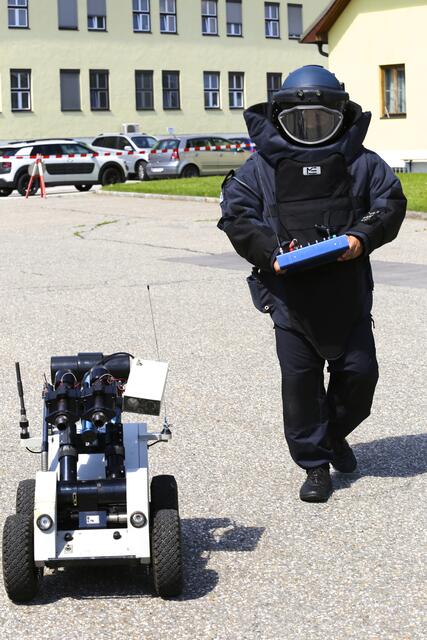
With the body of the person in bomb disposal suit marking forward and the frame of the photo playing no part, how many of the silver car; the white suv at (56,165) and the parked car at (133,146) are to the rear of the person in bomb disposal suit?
3

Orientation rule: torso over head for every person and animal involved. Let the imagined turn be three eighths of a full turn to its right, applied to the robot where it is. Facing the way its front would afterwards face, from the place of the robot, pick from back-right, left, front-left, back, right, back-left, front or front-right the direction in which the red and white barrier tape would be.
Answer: front-right

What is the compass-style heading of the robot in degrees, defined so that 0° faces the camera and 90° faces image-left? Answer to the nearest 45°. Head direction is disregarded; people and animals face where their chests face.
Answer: approximately 0°

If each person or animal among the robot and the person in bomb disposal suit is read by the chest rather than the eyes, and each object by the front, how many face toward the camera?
2

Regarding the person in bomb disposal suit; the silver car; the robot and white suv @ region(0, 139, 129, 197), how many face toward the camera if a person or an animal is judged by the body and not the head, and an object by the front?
2

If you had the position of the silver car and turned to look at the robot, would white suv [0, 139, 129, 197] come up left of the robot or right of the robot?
right

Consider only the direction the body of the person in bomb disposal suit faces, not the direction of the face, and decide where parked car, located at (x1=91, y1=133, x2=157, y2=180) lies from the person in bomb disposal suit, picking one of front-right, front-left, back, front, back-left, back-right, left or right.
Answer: back
